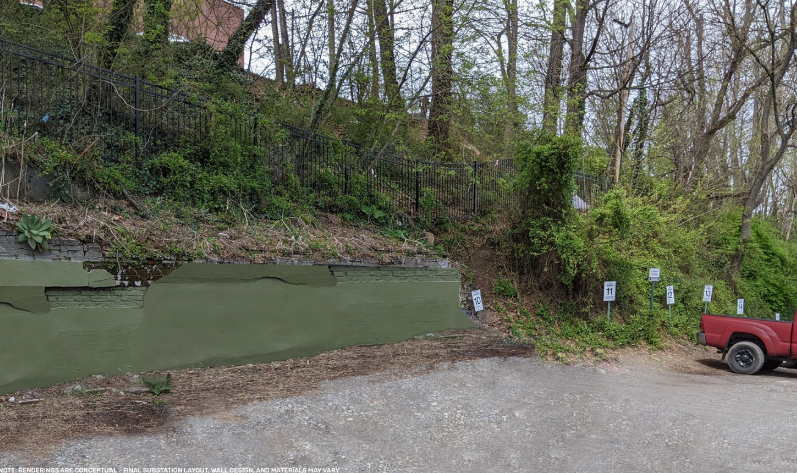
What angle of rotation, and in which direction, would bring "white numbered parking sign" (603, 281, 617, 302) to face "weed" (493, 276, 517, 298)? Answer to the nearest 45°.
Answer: approximately 90° to its right

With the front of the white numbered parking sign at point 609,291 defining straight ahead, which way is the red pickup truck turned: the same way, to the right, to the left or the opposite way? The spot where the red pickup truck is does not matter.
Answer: to the left

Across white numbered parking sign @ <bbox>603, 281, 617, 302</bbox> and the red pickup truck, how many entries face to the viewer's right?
1

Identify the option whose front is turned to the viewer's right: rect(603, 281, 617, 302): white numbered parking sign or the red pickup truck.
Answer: the red pickup truck

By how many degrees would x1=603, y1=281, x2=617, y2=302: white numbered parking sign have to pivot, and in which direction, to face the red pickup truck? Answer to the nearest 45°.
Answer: approximately 90° to its left

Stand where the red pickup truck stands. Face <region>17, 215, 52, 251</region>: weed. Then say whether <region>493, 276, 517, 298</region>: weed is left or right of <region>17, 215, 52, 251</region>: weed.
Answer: right

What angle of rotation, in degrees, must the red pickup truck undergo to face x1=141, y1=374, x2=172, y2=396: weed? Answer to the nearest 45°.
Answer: approximately 135° to its right

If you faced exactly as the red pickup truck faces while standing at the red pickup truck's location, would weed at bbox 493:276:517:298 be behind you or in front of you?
behind

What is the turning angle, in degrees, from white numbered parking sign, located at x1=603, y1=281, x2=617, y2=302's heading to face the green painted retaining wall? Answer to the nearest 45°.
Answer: approximately 45° to its right

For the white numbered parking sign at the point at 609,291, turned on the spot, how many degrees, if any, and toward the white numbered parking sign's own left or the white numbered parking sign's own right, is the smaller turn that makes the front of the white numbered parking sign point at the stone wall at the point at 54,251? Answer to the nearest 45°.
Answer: approximately 45° to the white numbered parking sign's own right

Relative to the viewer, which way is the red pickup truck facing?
to the viewer's right
